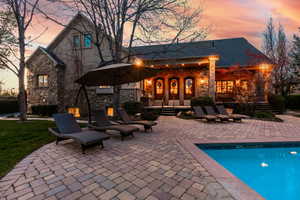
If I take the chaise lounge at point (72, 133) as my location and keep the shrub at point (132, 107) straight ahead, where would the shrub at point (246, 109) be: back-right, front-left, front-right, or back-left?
front-right

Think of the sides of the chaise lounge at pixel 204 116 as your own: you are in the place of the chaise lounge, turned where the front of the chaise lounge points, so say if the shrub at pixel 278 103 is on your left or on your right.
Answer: on your left

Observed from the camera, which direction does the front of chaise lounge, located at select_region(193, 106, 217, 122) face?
facing the viewer and to the right of the viewer

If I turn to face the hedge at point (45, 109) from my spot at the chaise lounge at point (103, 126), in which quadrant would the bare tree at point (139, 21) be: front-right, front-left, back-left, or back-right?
front-right

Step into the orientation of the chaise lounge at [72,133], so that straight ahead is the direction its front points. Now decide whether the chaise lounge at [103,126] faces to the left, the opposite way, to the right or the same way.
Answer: the same way

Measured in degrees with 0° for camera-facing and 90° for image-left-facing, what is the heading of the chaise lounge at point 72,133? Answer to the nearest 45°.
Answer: approximately 315°

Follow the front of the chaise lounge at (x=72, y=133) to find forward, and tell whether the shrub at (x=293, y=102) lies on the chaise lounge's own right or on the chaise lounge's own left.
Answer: on the chaise lounge's own left

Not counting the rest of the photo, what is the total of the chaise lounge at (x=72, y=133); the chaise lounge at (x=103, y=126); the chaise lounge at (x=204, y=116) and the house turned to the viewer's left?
0

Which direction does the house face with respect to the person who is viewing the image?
facing the viewer

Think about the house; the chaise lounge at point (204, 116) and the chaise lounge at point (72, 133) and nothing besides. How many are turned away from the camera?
0
